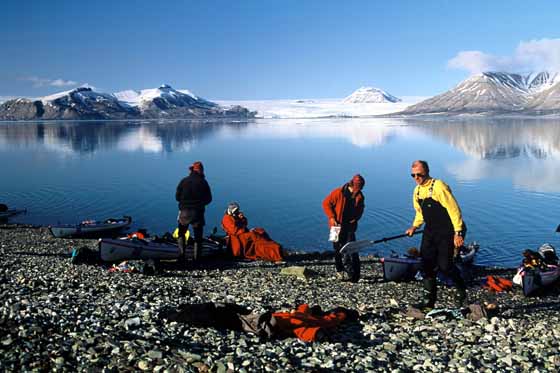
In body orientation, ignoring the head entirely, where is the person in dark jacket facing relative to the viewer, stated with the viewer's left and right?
facing away from the viewer

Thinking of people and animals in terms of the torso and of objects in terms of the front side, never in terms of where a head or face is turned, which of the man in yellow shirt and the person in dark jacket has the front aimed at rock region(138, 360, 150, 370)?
the man in yellow shirt

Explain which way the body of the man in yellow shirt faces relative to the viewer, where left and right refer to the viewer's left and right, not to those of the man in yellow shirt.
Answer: facing the viewer and to the left of the viewer

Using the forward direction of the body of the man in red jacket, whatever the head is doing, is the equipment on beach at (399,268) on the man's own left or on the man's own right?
on the man's own left

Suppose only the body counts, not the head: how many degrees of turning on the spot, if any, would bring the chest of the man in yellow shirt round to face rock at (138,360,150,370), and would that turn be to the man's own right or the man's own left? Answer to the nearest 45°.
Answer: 0° — they already face it

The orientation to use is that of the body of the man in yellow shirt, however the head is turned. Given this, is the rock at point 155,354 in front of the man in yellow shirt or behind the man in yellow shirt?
in front

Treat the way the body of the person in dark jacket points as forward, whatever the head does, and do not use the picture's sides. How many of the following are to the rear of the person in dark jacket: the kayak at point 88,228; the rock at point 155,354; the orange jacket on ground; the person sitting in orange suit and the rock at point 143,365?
3

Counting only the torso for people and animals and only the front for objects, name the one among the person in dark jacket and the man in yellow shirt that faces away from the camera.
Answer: the person in dark jacket

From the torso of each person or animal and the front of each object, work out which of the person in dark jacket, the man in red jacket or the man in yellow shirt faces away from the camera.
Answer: the person in dark jacket

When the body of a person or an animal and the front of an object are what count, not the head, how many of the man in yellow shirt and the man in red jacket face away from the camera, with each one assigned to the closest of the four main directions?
0

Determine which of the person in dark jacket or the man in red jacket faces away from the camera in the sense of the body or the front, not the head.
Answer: the person in dark jacket

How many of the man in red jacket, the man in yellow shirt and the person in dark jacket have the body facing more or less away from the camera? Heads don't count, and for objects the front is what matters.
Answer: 1

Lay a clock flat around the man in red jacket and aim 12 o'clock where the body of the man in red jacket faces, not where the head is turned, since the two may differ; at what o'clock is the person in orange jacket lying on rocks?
The person in orange jacket lying on rocks is roughly at 2 o'clock from the man in red jacket.

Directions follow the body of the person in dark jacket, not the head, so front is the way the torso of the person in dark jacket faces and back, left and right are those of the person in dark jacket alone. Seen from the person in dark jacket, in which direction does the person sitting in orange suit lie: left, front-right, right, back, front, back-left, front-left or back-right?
front-right
